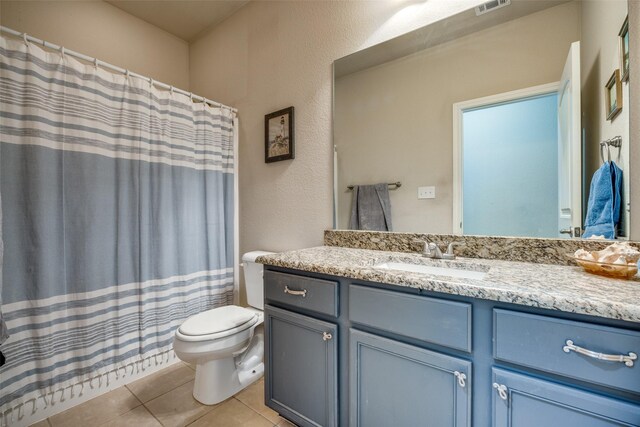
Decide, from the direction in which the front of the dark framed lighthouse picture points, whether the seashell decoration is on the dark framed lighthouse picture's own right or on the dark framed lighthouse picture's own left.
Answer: on the dark framed lighthouse picture's own left

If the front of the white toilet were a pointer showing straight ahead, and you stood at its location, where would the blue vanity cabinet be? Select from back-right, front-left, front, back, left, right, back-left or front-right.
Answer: left

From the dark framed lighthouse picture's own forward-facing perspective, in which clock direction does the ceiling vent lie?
The ceiling vent is roughly at 9 o'clock from the dark framed lighthouse picture.

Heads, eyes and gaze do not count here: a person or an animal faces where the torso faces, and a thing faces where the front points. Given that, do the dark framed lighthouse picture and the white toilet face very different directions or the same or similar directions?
same or similar directions

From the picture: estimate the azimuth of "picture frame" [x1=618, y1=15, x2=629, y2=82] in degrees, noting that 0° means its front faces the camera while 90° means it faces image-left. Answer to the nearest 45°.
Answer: approximately 90°

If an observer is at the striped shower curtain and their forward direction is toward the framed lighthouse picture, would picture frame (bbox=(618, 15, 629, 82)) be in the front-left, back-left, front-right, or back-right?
front-right

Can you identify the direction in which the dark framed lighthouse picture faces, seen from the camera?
facing the viewer and to the left of the viewer

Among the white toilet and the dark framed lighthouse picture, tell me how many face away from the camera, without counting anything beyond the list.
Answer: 0

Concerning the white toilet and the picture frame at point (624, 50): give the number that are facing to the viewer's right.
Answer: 0
